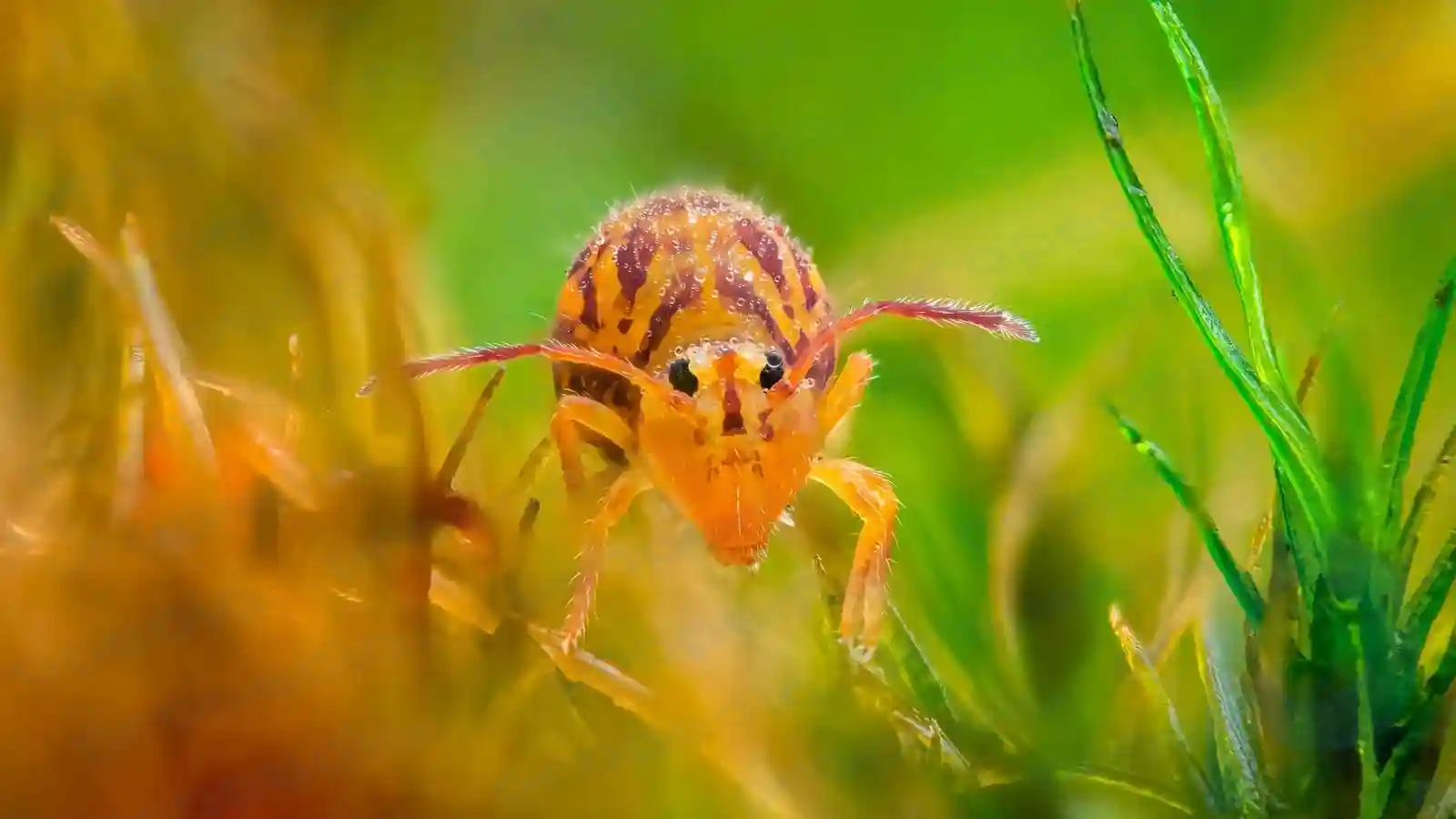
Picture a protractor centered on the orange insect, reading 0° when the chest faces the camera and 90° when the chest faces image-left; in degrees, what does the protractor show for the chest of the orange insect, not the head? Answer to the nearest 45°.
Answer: approximately 0°
